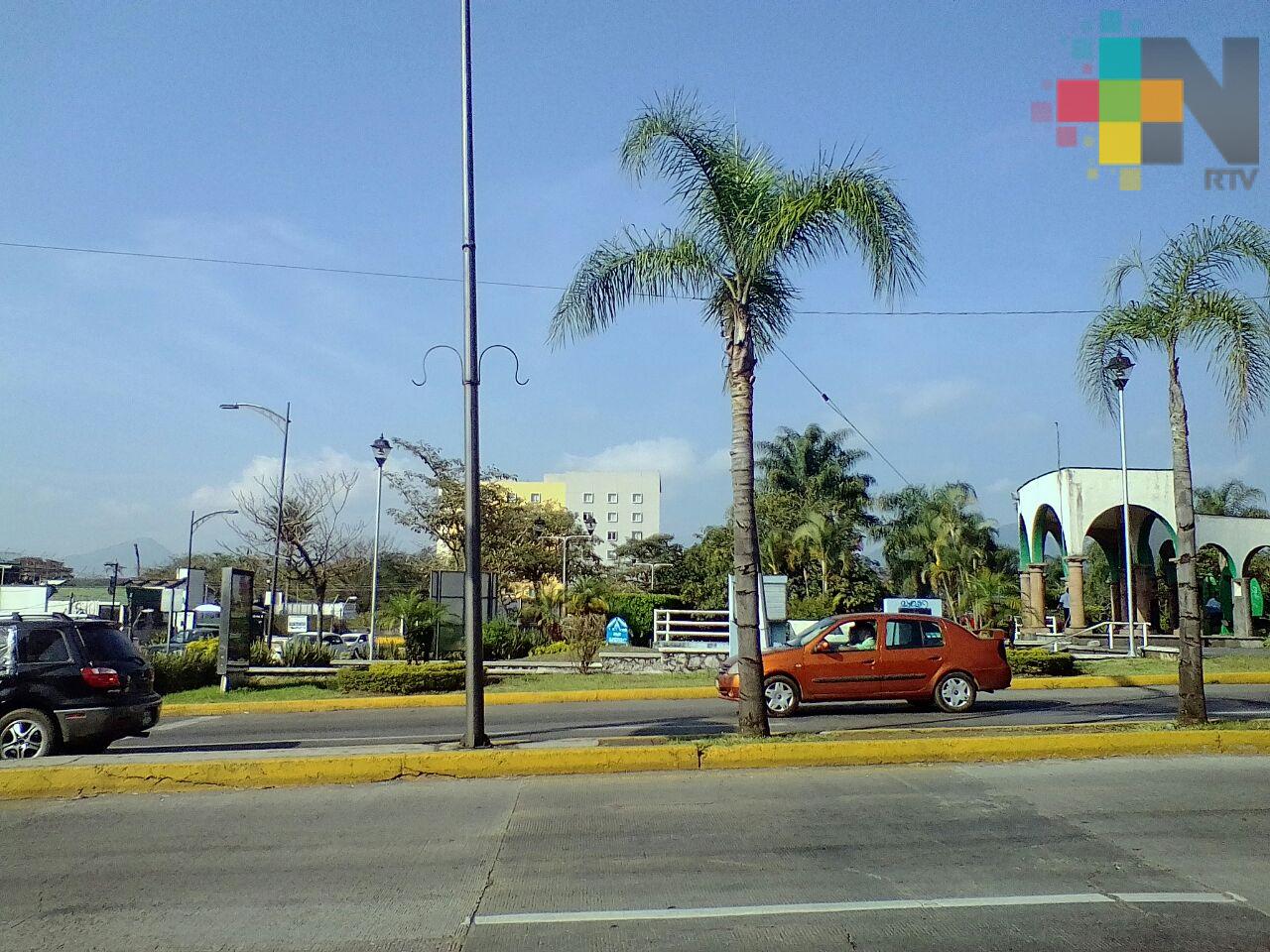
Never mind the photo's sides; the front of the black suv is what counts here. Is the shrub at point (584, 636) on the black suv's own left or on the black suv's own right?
on the black suv's own right

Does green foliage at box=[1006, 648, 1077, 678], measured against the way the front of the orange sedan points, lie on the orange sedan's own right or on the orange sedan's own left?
on the orange sedan's own right

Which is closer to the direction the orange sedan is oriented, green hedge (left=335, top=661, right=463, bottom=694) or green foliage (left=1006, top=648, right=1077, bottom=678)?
the green hedge

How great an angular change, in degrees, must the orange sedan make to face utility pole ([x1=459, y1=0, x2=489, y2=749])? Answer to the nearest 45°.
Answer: approximately 45° to its left

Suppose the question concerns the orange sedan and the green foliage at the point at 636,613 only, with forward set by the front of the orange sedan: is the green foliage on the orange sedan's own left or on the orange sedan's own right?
on the orange sedan's own right

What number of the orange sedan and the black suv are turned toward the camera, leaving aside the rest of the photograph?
0

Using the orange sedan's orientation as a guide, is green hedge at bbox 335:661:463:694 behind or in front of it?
in front

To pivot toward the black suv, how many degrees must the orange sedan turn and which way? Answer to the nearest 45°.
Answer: approximately 45° to its left

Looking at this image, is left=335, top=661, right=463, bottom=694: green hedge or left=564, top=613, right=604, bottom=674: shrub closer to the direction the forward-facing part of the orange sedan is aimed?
the green hedge

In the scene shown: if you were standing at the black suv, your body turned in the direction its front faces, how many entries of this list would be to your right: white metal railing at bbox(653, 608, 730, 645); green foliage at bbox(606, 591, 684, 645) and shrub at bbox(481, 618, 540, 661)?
3

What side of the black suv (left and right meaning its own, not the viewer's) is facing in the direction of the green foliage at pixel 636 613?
right

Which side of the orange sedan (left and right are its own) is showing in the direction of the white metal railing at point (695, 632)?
right

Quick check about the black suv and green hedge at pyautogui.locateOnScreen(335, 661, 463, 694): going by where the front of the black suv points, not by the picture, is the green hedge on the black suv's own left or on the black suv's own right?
on the black suv's own right

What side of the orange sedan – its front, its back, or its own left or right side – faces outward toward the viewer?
left
